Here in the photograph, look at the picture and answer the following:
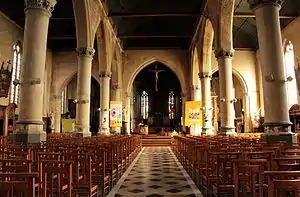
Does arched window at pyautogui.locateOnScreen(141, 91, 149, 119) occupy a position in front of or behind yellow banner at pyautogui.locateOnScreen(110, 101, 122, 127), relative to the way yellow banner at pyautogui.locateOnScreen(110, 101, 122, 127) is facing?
behind

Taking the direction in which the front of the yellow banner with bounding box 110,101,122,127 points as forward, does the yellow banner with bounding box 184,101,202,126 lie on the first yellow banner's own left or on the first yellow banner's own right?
on the first yellow banner's own left

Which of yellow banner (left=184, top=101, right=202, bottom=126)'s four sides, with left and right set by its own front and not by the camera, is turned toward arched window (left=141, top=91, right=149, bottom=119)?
back

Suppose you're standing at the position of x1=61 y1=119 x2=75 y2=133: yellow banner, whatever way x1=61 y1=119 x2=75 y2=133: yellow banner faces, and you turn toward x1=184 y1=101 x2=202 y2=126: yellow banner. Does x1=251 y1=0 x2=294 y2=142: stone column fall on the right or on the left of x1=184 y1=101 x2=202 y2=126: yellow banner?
right

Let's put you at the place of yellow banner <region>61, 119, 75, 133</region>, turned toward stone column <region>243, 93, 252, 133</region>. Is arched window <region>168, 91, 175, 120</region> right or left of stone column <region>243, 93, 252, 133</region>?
left

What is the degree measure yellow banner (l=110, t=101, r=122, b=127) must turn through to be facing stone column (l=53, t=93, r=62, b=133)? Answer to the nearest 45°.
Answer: approximately 135° to its right

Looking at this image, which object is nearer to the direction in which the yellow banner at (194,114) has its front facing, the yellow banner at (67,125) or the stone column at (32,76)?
the stone column

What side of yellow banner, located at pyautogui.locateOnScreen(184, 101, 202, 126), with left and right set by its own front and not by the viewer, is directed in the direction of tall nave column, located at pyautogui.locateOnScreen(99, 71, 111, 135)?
right

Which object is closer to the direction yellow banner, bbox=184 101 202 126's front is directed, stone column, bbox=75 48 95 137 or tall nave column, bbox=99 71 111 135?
the stone column

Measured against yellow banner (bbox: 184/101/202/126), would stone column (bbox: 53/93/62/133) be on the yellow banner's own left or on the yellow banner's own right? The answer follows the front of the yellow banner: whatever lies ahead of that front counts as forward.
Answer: on the yellow banner's own right

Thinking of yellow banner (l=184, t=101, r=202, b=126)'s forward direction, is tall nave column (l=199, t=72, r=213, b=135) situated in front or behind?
in front

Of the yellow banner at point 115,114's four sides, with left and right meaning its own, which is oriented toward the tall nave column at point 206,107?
left

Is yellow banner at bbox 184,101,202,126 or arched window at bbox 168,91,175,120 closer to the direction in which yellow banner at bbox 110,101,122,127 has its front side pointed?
the yellow banner
